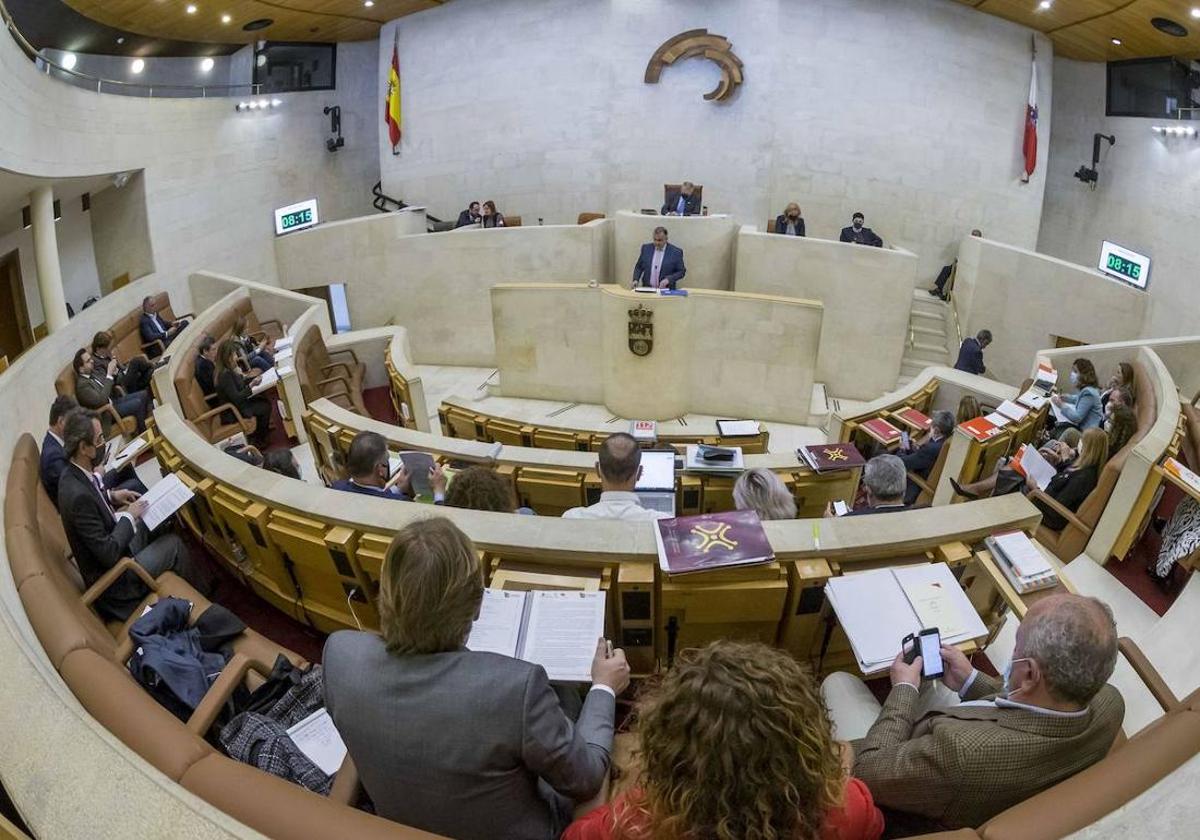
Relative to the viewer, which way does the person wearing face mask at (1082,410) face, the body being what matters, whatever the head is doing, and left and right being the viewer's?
facing to the left of the viewer

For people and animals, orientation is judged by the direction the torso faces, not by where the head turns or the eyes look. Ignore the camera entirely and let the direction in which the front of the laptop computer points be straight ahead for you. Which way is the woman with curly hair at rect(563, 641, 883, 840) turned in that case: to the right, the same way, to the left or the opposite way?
the opposite way

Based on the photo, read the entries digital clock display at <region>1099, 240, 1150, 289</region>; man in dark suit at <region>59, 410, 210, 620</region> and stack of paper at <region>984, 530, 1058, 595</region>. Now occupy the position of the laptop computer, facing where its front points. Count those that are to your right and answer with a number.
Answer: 1

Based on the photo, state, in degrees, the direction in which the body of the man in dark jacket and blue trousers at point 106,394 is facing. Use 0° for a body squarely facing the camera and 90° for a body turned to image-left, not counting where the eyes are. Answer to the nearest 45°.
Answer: approximately 270°

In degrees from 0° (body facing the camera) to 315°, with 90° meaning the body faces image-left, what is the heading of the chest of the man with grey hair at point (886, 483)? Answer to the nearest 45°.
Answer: approximately 180°

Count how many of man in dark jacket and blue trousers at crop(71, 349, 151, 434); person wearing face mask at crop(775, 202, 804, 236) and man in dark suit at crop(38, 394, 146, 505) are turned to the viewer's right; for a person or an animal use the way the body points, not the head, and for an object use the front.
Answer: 2

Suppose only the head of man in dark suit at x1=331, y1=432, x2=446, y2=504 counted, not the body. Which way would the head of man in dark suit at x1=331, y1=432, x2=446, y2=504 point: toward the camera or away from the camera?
away from the camera

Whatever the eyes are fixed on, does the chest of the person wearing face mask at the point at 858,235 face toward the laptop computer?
yes

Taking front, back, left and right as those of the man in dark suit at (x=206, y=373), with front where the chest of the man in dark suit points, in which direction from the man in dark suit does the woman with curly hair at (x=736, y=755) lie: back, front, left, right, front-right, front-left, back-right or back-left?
right

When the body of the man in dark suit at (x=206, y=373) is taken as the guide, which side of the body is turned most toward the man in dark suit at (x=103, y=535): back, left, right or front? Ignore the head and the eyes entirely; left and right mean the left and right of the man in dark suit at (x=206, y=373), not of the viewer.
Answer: right

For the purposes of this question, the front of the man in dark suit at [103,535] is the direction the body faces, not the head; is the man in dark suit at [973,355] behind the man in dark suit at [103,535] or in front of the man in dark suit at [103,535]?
in front

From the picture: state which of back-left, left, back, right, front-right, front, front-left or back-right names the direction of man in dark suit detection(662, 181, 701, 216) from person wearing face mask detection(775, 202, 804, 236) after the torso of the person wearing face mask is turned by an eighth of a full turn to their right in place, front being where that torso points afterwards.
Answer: front-right

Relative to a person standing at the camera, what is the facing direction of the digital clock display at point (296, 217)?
facing the viewer and to the right of the viewer

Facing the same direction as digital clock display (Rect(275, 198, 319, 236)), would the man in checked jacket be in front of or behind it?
in front

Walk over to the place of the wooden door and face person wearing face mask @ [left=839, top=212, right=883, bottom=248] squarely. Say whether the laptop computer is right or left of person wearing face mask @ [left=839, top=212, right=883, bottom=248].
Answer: right
